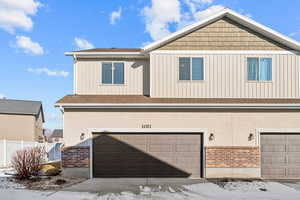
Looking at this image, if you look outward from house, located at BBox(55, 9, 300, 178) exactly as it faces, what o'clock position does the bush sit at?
The bush is roughly at 3 o'clock from the house.

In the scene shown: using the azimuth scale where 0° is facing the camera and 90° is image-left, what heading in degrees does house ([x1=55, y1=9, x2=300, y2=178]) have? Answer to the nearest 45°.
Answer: approximately 0°

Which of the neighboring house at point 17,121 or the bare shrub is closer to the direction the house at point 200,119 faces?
the bare shrub

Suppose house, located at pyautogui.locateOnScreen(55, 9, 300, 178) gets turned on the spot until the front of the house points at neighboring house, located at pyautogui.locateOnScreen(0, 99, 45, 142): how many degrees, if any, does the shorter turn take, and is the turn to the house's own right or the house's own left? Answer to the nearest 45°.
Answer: approximately 135° to the house's own right

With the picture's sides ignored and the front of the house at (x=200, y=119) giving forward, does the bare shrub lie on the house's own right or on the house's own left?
on the house's own right
